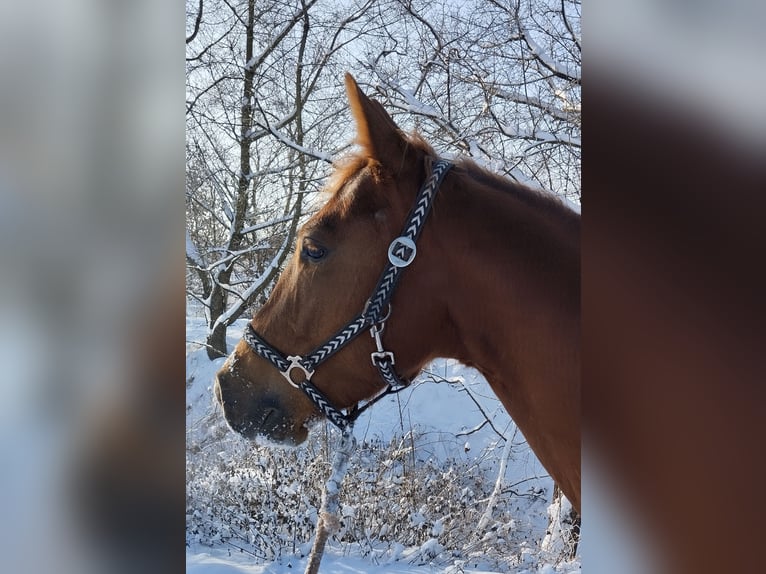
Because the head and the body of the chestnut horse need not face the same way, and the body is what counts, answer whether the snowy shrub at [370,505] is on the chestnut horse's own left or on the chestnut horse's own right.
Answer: on the chestnut horse's own right

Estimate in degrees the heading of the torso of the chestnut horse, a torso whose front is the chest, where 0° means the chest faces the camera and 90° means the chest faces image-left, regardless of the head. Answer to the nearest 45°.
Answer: approximately 90°
